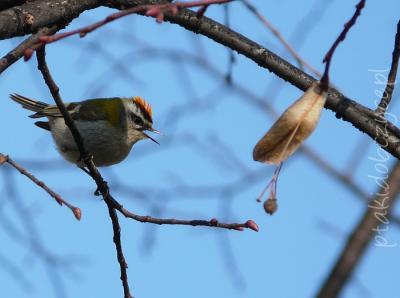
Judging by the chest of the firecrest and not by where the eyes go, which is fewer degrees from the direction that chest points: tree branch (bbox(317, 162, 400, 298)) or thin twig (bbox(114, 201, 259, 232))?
the thin twig

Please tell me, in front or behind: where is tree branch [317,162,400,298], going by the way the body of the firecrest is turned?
in front

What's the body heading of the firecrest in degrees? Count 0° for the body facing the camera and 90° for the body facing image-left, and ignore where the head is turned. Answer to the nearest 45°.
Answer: approximately 270°
